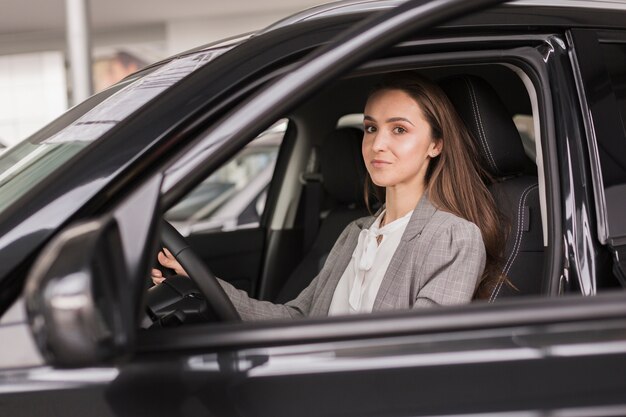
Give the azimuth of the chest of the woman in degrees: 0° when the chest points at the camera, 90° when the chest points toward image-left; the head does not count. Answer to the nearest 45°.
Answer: approximately 45°

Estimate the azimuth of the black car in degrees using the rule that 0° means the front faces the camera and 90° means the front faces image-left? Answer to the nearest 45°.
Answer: approximately 45°
